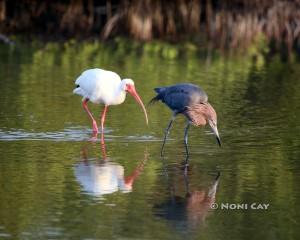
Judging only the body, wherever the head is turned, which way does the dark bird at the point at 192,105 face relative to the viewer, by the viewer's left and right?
facing to the right of the viewer
